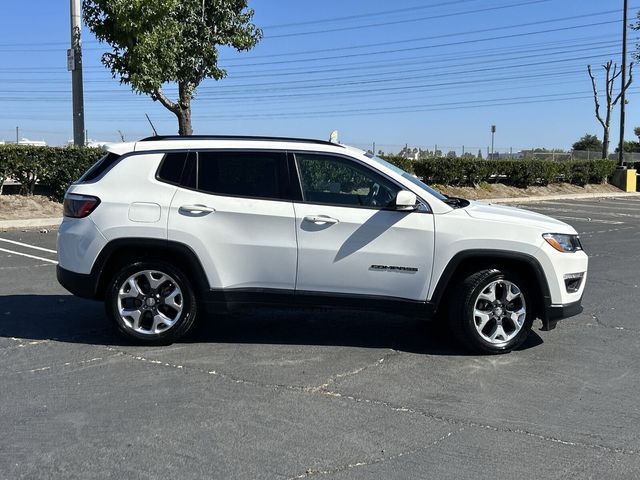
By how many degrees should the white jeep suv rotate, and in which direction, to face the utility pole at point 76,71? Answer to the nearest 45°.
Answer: approximately 135° to its left

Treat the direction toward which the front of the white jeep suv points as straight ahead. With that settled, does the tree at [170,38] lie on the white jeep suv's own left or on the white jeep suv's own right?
on the white jeep suv's own left

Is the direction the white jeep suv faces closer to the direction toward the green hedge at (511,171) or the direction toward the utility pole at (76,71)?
the green hedge

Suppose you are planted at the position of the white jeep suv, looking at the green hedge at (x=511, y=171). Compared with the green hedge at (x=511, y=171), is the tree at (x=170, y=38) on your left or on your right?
left

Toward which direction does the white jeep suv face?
to the viewer's right
